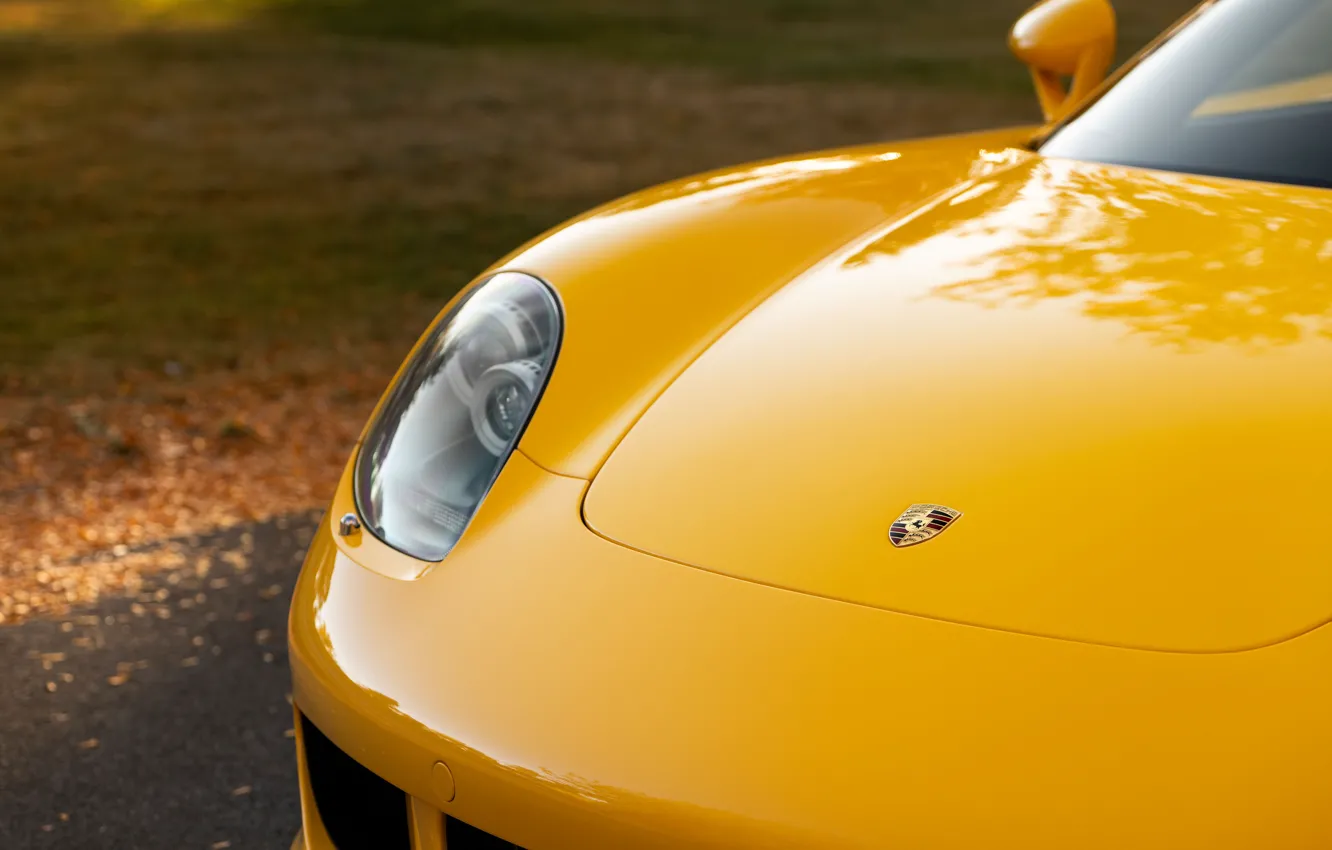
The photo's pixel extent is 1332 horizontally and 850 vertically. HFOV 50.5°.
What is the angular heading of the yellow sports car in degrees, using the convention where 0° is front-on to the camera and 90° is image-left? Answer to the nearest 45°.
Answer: approximately 45°
